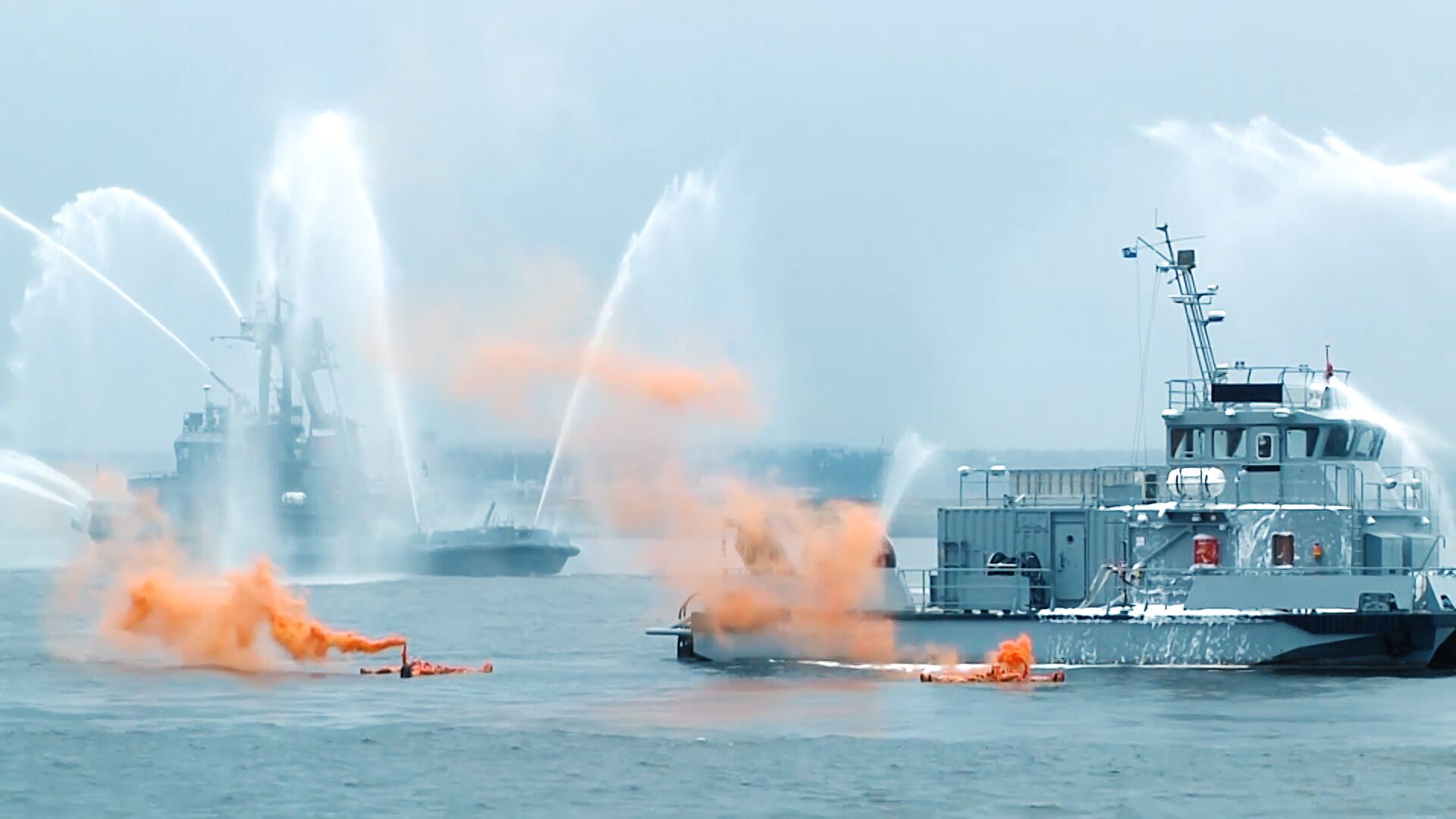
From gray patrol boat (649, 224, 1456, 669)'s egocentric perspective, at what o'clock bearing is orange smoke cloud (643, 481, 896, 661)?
The orange smoke cloud is roughly at 6 o'clock from the gray patrol boat.

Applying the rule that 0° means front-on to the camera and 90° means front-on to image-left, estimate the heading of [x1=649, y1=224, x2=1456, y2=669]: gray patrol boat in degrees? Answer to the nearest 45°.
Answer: approximately 270°

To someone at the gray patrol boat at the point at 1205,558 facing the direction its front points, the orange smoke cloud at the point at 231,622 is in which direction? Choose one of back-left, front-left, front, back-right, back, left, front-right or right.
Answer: back

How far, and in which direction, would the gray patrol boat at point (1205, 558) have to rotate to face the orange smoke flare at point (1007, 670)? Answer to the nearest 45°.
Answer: approximately 135° to its right

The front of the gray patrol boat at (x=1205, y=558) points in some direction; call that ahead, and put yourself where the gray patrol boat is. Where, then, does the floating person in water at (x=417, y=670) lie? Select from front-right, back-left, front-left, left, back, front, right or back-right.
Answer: back
